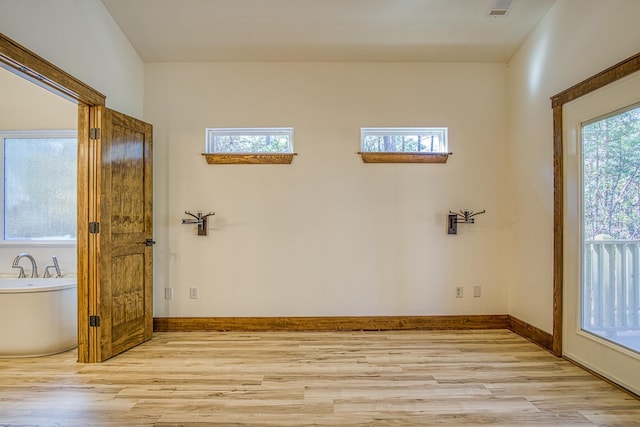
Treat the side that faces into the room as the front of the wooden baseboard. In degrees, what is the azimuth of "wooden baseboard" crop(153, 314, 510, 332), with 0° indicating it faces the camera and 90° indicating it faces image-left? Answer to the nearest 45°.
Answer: approximately 0°

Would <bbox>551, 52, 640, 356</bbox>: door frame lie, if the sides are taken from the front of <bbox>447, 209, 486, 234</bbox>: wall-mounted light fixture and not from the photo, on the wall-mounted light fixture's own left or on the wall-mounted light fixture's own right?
on the wall-mounted light fixture's own left

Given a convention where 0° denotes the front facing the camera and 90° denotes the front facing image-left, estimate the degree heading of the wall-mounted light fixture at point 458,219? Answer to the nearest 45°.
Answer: approximately 0°

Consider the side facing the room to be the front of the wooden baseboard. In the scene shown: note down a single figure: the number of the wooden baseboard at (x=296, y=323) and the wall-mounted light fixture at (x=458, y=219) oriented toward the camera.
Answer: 2

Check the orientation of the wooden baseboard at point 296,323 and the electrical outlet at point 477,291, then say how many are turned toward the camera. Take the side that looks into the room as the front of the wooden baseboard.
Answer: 2

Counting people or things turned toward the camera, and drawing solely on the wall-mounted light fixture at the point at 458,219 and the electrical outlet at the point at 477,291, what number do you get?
2

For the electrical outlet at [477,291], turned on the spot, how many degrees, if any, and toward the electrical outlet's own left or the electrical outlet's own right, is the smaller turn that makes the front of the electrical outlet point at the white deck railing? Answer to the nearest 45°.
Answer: approximately 45° to the electrical outlet's own left

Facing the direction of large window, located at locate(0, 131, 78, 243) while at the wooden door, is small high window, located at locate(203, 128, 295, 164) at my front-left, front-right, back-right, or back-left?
back-right

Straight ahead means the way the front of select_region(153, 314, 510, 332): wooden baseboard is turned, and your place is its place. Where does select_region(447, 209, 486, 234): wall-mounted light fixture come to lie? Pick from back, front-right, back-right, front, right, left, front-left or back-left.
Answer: left
